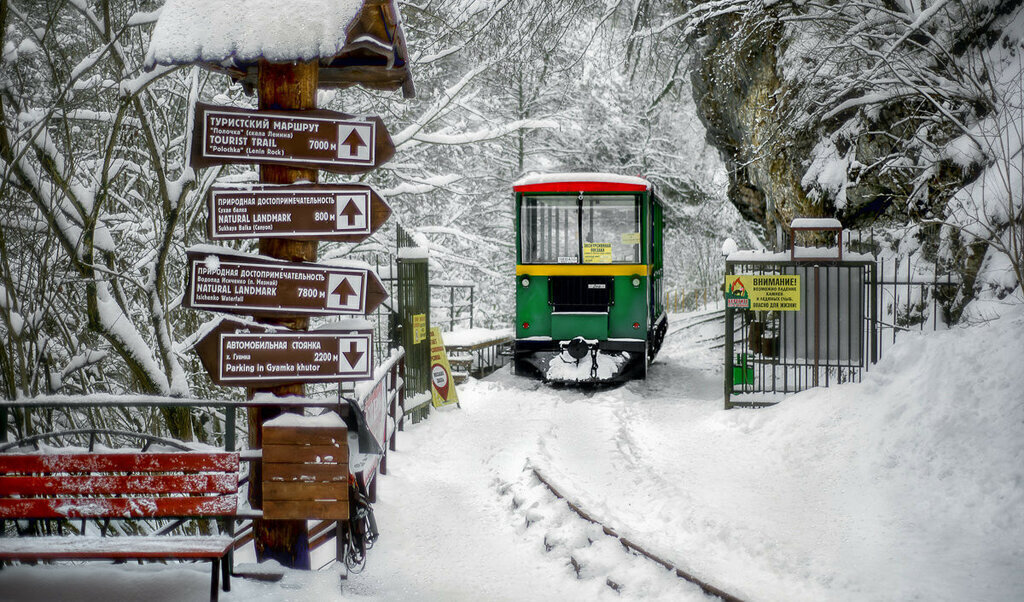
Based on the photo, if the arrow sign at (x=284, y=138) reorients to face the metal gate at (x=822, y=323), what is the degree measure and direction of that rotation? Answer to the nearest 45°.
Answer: approximately 135° to its left

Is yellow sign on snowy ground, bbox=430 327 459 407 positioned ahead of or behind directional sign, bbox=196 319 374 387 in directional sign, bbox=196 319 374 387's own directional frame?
behind

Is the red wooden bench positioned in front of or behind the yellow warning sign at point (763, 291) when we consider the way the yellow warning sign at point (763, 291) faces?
in front

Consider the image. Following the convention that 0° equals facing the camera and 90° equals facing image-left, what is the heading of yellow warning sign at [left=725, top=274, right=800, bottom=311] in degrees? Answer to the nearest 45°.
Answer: approximately 0°

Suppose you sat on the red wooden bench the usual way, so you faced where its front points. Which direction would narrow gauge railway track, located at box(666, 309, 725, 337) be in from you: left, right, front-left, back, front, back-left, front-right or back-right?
back-left

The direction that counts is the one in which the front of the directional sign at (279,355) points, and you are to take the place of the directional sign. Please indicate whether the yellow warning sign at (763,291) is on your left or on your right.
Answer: on your left

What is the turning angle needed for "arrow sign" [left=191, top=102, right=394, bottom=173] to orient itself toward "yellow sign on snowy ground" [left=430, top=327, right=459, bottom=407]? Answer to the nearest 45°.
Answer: approximately 180°

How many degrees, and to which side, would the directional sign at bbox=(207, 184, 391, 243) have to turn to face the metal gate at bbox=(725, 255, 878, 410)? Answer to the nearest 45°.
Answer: approximately 135° to its left

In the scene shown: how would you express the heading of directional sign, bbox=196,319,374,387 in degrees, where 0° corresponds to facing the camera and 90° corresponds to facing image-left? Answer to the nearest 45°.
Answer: approximately 0°
